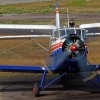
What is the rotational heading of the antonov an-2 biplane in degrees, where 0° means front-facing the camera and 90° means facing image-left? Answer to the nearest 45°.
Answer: approximately 0°
